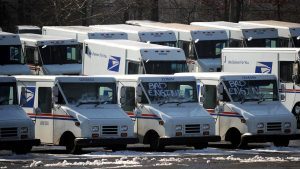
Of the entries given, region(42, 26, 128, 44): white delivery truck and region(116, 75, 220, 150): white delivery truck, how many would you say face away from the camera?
0

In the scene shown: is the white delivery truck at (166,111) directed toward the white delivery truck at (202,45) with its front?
no

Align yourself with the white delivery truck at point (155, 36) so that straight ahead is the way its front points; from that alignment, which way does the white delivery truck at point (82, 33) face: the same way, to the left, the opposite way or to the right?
the same way

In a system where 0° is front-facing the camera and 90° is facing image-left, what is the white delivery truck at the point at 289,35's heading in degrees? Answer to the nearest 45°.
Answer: approximately 315°

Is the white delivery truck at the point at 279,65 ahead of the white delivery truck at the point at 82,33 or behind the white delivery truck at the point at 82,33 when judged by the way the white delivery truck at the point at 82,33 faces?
ahead

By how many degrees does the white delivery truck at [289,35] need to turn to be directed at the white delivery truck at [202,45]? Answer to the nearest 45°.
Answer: approximately 90° to its right

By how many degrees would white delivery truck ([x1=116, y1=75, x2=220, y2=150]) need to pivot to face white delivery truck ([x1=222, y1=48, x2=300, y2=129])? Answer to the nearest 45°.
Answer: approximately 90° to its left

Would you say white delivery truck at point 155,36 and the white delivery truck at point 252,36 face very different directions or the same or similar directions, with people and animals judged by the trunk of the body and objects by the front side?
same or similar directions

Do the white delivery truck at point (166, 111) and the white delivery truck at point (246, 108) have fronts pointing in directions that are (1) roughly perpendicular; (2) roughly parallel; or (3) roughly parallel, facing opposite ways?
roughly parallel

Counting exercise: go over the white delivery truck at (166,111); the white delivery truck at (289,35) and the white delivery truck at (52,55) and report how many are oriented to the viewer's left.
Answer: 0

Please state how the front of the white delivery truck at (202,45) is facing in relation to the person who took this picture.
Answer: facing the viewer and to the right of the viewer

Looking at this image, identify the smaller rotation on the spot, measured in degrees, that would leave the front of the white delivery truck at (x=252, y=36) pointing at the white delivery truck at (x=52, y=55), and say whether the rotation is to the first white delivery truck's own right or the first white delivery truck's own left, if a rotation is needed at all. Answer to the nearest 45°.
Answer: approximately 135° to the first white delivery truck's own right

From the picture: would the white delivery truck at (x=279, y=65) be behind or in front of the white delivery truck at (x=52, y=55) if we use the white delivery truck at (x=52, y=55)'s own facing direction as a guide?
in front
